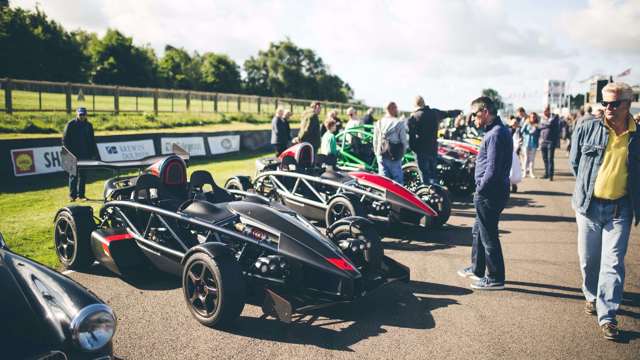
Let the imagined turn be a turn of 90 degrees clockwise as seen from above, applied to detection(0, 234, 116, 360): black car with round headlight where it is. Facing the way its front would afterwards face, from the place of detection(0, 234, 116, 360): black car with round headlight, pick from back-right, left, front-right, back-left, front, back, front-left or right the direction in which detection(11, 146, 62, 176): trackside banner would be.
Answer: back-right

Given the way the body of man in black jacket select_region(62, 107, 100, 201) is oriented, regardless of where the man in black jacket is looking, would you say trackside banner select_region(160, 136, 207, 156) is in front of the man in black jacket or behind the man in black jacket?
behind

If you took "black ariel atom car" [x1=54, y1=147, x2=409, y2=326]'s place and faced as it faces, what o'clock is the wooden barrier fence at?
The wooden barrier fence is roughly at 7 o'clock from the black ariel atom car.

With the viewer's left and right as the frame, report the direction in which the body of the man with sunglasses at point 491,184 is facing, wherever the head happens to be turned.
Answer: facing to the left of the viewer

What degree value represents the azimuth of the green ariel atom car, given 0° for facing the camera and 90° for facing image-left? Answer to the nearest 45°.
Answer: approximately 315°

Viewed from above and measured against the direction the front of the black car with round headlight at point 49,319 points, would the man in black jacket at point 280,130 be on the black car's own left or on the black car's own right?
on the black car's own left

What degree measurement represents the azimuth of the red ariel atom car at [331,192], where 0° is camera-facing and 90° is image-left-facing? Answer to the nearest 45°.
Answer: approximately 315°

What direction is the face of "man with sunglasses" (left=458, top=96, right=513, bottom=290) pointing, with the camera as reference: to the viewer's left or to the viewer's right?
to the viewer's left

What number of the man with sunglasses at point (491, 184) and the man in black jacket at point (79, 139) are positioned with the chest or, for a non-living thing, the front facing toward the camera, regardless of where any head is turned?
1

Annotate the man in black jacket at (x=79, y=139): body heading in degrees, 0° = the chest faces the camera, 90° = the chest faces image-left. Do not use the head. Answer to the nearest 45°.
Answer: approximately 0°

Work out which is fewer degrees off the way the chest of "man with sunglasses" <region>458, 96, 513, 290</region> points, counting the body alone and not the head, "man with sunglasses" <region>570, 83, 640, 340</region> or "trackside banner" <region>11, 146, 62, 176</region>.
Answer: the trackside banner

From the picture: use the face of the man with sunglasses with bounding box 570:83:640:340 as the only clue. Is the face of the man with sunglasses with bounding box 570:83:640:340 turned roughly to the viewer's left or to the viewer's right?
to the viewer's left

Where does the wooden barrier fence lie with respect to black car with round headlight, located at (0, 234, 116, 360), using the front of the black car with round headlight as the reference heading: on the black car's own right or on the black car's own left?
on the black car's own left
